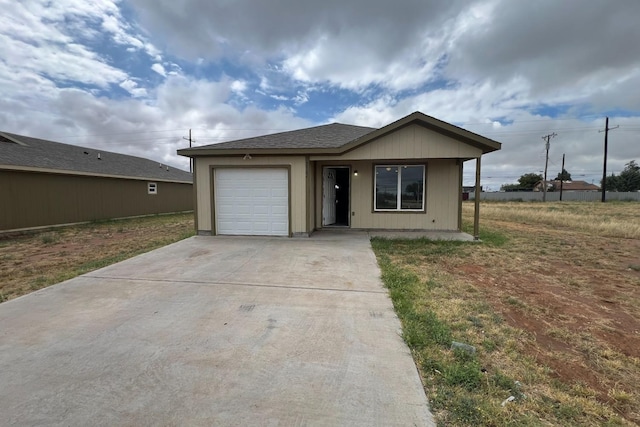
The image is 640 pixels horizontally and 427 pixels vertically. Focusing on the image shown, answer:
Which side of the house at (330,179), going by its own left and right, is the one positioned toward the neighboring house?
right

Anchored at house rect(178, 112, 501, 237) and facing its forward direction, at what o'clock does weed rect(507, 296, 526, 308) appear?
The weed is roughly at 11 o'clock from the house.

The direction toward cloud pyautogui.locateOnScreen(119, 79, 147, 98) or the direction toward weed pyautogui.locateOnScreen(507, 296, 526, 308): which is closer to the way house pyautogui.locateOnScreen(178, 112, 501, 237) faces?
the weed

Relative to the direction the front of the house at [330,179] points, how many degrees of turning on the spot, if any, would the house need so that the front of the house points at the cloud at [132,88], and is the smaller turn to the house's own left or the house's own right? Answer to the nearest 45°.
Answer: approximately 135° to the house's own right

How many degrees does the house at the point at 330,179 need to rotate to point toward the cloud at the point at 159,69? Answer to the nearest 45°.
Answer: approximately 135° to its right
